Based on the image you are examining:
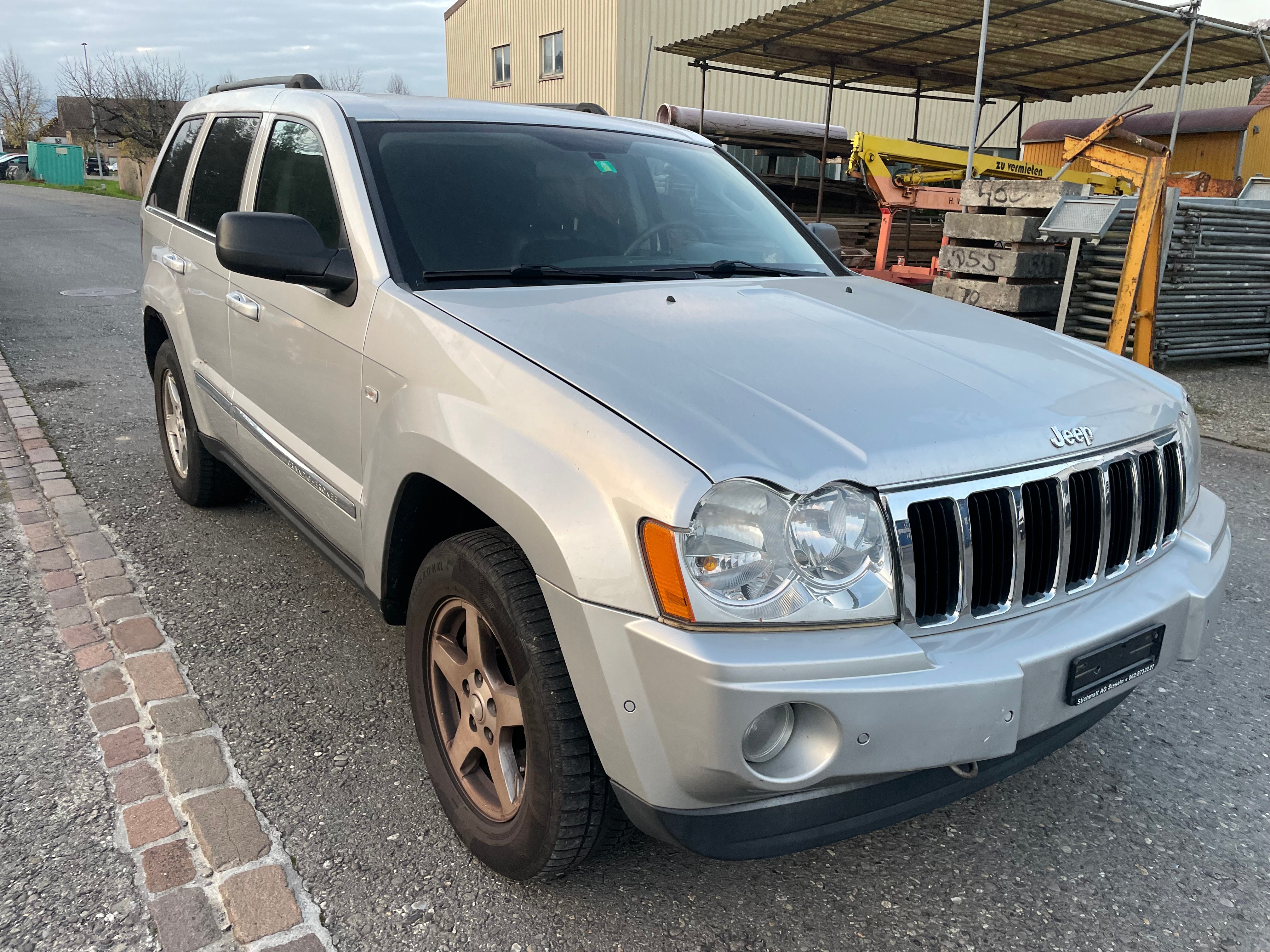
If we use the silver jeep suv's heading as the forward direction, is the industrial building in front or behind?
behind

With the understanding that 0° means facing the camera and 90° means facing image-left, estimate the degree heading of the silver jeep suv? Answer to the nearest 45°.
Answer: approximately 315°

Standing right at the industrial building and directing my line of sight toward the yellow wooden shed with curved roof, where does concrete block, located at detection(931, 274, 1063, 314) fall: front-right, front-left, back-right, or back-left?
front-right

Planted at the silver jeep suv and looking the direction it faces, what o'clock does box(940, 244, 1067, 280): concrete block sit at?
The concrete block is roughly at 8 o'clock from the silver jeep suv.

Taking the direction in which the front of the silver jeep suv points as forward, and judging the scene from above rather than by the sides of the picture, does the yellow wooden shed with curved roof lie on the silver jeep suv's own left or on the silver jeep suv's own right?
on the silver jeep suv's own left

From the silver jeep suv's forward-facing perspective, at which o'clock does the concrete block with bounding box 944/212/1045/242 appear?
The concrete block is roughly at 8 o'clock from the silver jeep suv.
